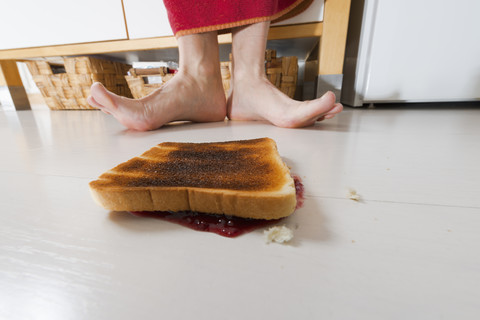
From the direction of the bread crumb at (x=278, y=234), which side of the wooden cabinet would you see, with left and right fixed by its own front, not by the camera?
front

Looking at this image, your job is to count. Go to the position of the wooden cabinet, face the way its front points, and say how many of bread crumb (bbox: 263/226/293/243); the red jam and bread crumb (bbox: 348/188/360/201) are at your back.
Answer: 0

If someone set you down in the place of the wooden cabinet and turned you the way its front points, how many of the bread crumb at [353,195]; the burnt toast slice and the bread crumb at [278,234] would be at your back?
0

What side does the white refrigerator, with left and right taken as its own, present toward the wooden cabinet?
right

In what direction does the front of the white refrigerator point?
toward the camera

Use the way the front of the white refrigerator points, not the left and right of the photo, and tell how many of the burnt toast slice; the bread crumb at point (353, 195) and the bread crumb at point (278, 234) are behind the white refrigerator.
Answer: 0

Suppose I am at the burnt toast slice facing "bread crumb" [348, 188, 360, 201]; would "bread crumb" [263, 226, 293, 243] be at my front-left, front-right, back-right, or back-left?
front-right

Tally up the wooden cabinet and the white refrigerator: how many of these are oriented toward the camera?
2

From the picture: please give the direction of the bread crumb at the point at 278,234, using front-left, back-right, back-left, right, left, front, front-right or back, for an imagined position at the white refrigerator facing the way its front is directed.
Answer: front

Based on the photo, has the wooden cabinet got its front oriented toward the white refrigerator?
no

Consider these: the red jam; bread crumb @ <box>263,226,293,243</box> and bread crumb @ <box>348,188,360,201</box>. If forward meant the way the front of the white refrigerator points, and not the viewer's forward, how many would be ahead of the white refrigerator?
3

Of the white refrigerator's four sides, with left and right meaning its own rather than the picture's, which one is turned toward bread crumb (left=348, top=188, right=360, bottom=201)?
front
